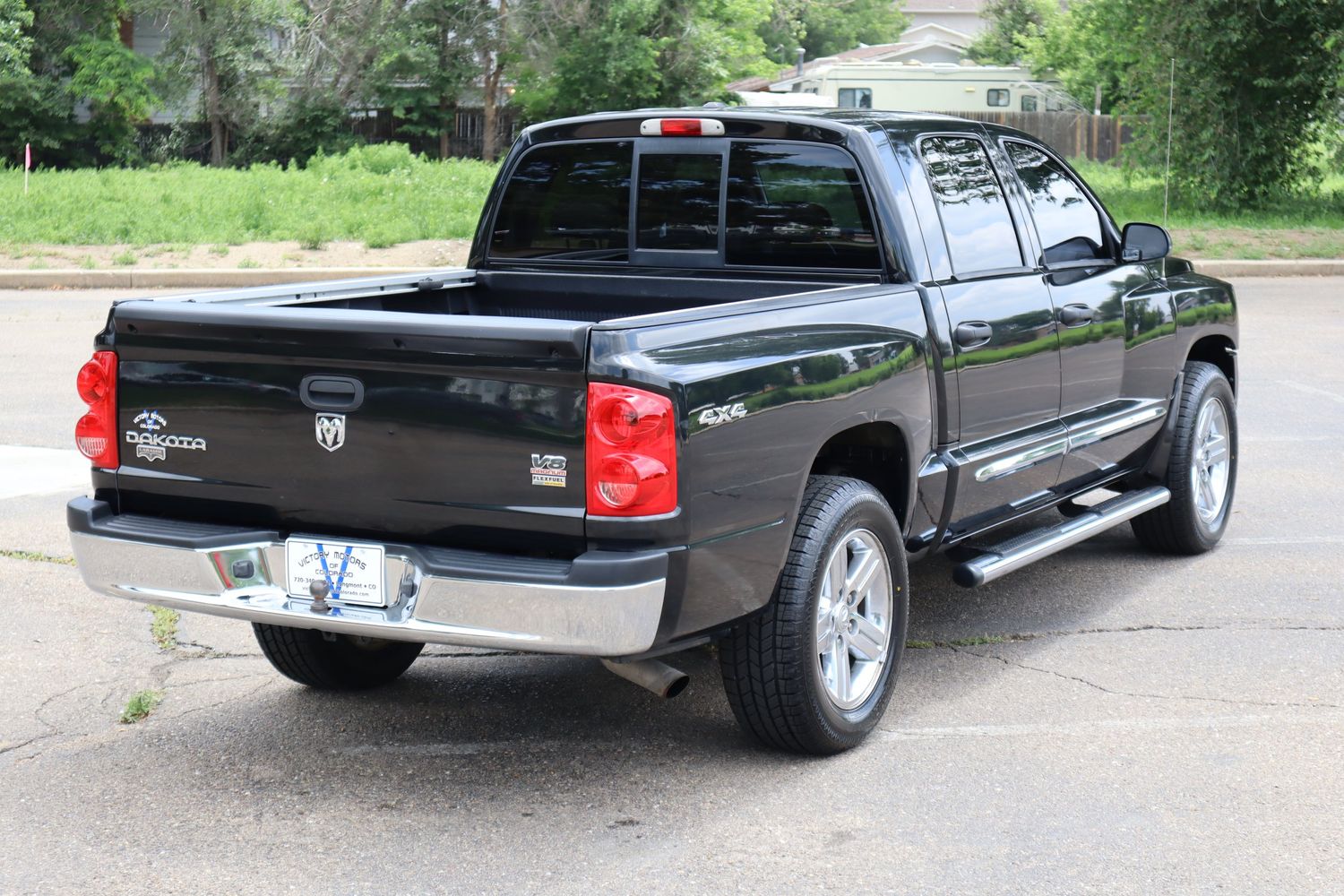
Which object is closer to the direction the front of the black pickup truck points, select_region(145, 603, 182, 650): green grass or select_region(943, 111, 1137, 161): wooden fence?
the wooden fence

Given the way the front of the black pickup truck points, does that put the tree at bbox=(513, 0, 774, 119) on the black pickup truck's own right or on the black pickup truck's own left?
on the black pickup truck's own left

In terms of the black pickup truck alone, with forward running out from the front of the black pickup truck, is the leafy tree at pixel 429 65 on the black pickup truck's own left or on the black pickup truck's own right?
on the black pickup truck's own left

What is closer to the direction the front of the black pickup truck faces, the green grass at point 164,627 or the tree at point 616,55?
the tree

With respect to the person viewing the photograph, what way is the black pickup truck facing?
facing away from the viewer and to the right of the viewer

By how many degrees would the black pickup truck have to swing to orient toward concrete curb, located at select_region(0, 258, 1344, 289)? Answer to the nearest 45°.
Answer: approximately 45° to its left

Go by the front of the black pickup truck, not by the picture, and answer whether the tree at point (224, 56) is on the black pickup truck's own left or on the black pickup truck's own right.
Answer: on the black pickup truck's own left

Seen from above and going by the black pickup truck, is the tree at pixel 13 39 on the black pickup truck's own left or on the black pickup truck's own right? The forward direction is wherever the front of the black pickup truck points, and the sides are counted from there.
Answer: on the black pickup truck's own left

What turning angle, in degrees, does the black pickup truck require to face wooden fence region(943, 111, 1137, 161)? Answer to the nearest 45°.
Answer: approximately 45° to its left

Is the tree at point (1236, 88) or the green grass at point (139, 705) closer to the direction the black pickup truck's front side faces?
the tree
